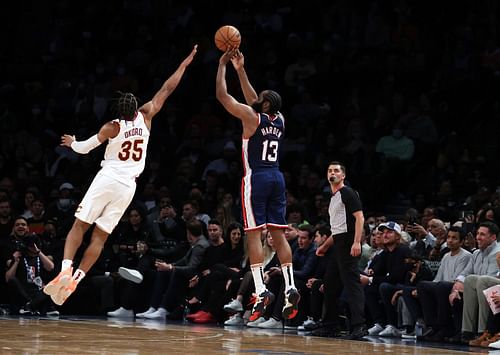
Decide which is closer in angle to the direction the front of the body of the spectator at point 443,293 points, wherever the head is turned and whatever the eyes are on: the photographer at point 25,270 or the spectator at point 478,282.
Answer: the photographer

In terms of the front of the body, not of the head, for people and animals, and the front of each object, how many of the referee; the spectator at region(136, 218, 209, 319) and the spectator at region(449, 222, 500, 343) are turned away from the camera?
0

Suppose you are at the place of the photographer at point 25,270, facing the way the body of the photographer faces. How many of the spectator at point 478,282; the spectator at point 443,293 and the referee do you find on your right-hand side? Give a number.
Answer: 0

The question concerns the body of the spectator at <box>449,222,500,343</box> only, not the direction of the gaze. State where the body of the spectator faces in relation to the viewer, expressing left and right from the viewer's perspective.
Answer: facing the viewer and to the left of the viewer

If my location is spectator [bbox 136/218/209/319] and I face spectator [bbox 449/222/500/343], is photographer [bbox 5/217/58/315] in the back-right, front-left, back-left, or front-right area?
back-right

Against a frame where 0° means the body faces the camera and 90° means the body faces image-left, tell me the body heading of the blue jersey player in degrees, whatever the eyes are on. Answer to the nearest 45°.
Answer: approximately 135°

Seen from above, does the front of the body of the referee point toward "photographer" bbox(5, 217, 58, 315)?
no

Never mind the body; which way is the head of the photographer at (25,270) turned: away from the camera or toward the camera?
toward the camera
